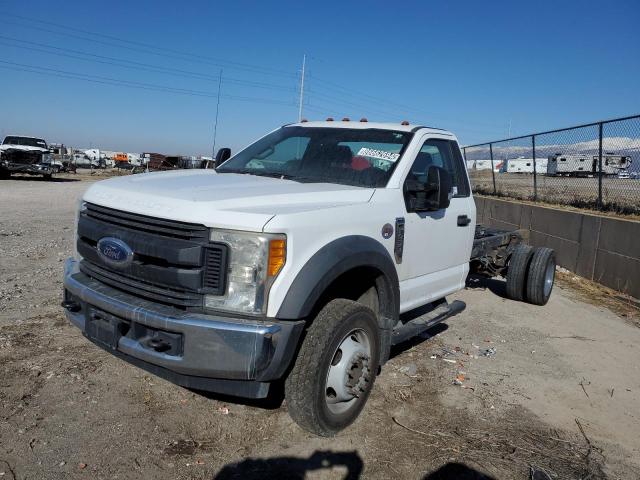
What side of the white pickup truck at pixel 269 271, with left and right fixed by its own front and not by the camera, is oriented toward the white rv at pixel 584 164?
back

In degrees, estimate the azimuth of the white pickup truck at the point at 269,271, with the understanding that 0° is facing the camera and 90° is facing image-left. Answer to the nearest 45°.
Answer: approximately 45°

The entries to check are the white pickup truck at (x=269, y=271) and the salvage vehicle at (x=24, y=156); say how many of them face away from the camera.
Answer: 0

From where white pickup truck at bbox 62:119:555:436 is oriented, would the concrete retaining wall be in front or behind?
behind

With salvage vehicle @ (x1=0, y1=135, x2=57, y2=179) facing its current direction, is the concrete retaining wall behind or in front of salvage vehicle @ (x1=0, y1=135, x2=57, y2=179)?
in front

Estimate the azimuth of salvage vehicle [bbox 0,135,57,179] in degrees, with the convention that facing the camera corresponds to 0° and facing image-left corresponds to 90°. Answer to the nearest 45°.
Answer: approximately 0°

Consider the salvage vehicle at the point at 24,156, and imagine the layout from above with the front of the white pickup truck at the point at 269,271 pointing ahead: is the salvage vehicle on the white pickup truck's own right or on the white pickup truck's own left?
on the white pickup truck's own right
